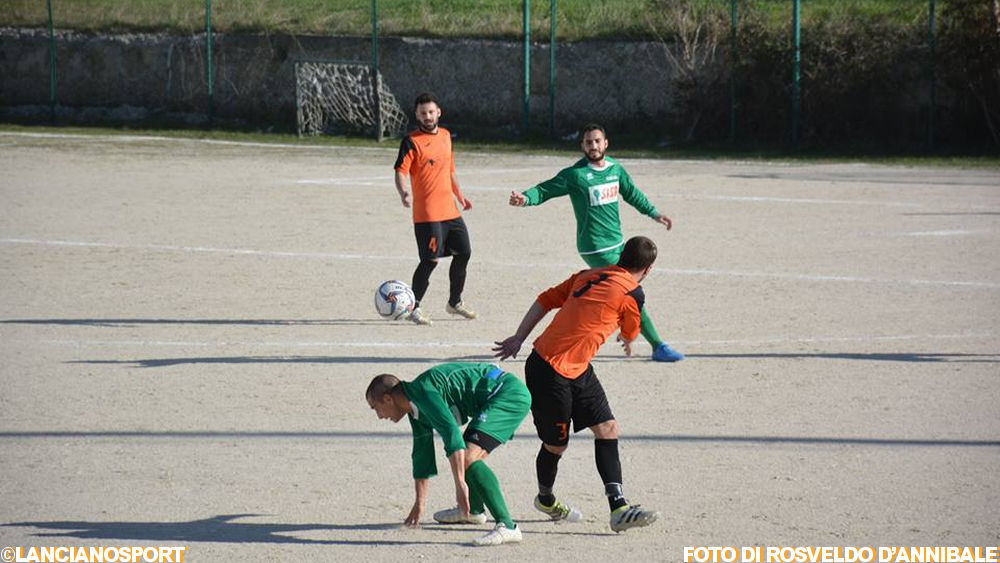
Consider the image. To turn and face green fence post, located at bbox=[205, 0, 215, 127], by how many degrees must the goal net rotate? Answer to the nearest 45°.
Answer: approximately 90° to its right

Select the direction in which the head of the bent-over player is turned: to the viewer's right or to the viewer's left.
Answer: to the viewer's left

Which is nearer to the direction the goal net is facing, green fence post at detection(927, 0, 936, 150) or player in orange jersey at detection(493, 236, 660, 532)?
the player in orange jersey

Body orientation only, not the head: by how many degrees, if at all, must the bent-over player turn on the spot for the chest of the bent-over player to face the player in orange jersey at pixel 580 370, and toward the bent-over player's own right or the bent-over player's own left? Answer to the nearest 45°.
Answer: approximately 135° to the bent-over player's own right

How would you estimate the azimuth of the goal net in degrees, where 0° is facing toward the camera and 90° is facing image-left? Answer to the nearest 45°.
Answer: approximately 45°

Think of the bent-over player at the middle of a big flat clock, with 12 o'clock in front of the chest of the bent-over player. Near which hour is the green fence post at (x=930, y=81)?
The green fence post is roughly at 4 o'clock from the bent-over player.

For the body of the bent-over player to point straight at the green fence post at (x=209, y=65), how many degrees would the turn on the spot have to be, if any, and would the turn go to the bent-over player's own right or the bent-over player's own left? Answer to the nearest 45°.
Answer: approximately 90° to the bent-over player's own right

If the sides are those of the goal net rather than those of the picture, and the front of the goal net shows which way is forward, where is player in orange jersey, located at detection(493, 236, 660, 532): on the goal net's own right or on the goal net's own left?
on the goal net's own left

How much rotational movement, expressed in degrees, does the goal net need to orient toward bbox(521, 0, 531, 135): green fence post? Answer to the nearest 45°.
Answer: approximately 135° to its left

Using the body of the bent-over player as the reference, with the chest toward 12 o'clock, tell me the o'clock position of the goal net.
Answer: The goal net is roughly at 3 o'clock from the bent-over player.

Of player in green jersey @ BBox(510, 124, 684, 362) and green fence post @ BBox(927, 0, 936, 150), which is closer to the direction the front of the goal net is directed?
the player in green jersey

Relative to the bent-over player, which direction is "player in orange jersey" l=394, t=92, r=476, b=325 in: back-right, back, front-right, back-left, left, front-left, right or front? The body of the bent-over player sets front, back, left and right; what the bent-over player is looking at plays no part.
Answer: right

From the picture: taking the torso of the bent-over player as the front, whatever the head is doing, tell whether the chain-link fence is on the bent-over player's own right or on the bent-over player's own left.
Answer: on the bent-over player's own right

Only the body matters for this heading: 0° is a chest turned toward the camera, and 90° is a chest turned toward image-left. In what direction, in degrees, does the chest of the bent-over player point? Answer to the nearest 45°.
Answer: approximately 90°
